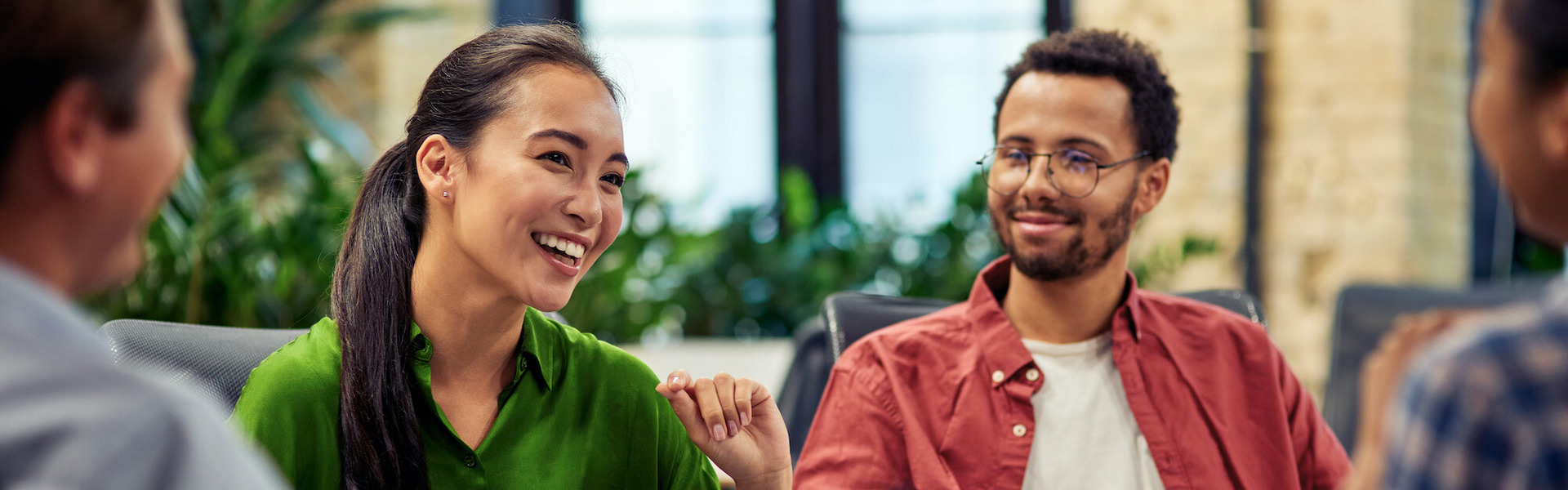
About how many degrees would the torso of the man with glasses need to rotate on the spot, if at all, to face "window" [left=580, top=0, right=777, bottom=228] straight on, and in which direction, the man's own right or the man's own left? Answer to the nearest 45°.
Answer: approximately 135° to the man's own right

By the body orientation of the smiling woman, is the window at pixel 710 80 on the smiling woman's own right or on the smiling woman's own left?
on the smiling woman's own left

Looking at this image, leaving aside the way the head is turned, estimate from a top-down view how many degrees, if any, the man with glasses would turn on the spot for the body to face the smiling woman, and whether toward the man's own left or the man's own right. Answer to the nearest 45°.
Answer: approximately 45° to the man's own right

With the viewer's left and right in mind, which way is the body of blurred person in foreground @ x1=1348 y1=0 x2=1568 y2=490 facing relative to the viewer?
facing away from the viewer and to the left of the viewer

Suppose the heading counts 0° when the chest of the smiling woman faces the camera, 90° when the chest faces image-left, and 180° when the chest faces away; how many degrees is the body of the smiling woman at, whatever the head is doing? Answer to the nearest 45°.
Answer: approximately 315°

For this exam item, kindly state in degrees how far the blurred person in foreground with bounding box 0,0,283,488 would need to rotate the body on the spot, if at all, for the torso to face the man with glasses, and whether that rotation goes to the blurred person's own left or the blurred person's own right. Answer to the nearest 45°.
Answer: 0° — they already face them

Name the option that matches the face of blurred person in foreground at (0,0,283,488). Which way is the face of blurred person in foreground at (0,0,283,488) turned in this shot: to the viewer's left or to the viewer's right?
to the viewer's right

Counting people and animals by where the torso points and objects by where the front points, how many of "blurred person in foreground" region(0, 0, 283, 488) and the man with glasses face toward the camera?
1

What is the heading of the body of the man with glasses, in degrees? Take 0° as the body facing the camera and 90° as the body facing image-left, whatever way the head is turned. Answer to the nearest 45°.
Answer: approximately 0°

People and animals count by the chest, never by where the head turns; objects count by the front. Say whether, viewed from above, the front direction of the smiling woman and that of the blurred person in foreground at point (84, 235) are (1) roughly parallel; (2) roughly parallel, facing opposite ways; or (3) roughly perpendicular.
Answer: roughly perpendicular

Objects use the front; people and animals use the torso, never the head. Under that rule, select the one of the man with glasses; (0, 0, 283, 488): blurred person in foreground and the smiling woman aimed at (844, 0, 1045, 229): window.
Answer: the blurred person in foreground

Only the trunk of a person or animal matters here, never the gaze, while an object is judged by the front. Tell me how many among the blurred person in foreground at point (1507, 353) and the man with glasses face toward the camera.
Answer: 1
